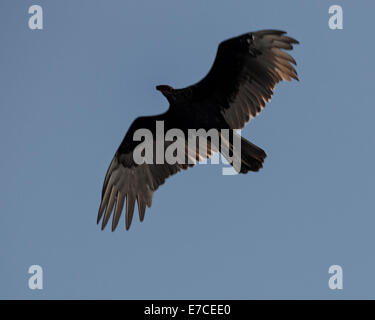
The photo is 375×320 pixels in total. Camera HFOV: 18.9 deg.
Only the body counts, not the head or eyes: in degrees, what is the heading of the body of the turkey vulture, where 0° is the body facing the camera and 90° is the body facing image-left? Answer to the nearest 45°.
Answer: approximately 90°
